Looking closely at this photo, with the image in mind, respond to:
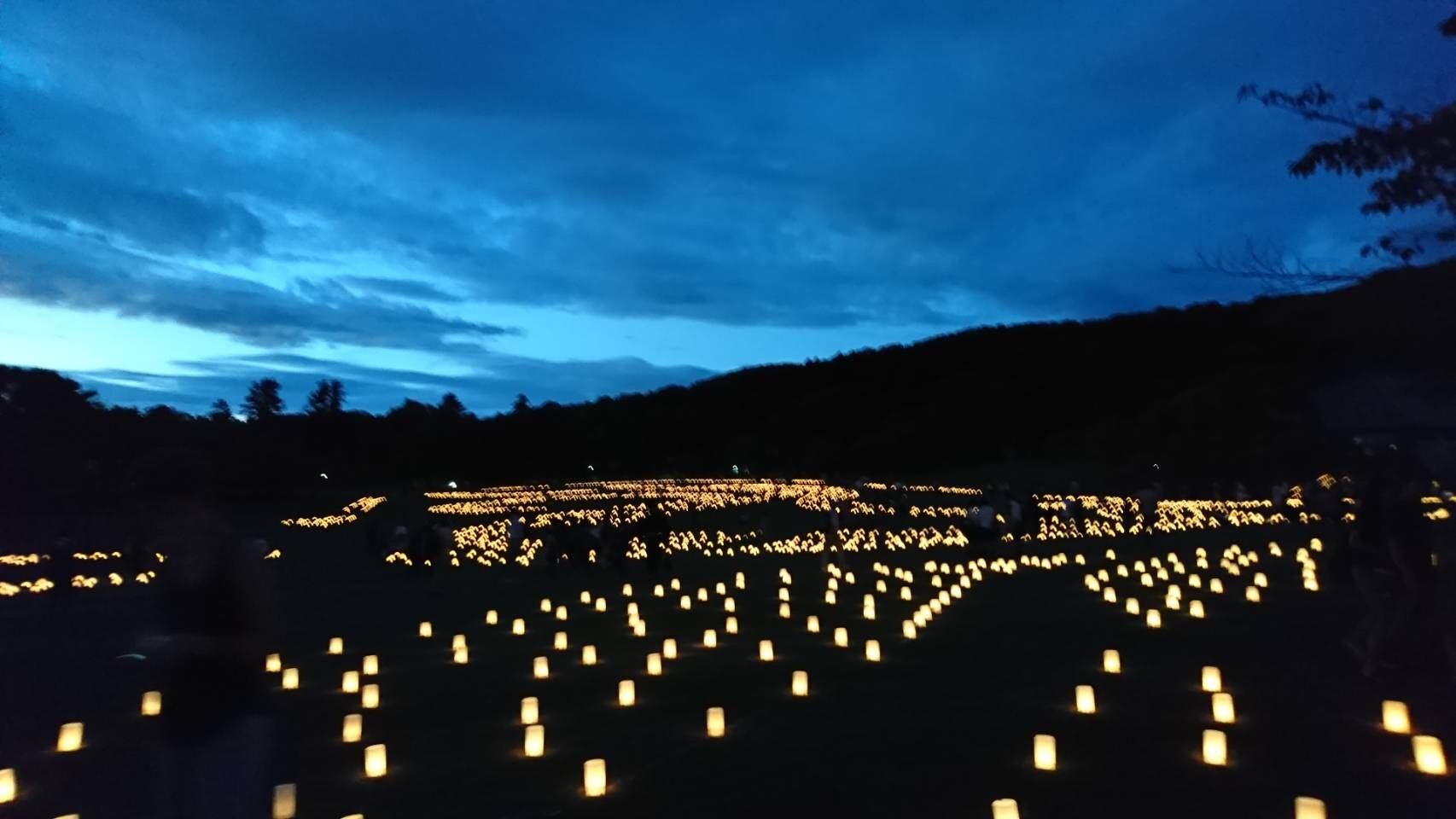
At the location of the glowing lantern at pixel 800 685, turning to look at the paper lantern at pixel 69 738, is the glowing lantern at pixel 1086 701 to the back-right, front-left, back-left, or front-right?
back-left

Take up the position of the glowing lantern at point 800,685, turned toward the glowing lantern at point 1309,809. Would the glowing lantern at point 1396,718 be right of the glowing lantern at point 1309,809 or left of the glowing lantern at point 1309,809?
left
